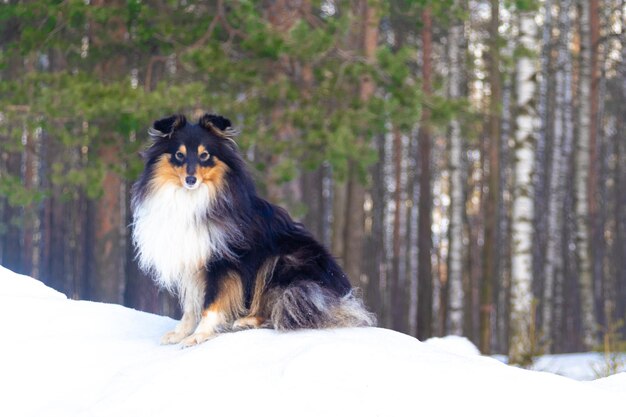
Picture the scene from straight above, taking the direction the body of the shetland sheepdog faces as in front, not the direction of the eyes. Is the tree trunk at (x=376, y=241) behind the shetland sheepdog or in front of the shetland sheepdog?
behind

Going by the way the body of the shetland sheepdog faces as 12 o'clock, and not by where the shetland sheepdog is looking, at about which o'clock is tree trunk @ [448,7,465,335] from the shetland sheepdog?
The tree trunk is roughly at 5 o'clock from the shetland sheepdog.

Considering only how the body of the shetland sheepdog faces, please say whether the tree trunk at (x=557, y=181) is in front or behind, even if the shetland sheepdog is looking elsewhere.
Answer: behind

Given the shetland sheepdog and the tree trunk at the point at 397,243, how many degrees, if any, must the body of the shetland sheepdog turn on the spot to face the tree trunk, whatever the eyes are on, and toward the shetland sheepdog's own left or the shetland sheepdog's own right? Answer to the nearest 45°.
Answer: approximately 135° to the shetland sheepdog's own right

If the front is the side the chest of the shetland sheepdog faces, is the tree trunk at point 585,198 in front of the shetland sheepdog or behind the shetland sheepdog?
behind

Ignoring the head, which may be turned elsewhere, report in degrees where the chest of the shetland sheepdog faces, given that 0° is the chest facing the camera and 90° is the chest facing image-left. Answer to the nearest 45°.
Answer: approximately 45°

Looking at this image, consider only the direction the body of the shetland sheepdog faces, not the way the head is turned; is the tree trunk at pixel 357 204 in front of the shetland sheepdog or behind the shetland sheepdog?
behind

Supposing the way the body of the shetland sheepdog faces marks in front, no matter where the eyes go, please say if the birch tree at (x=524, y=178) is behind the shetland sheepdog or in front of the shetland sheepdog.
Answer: behind
